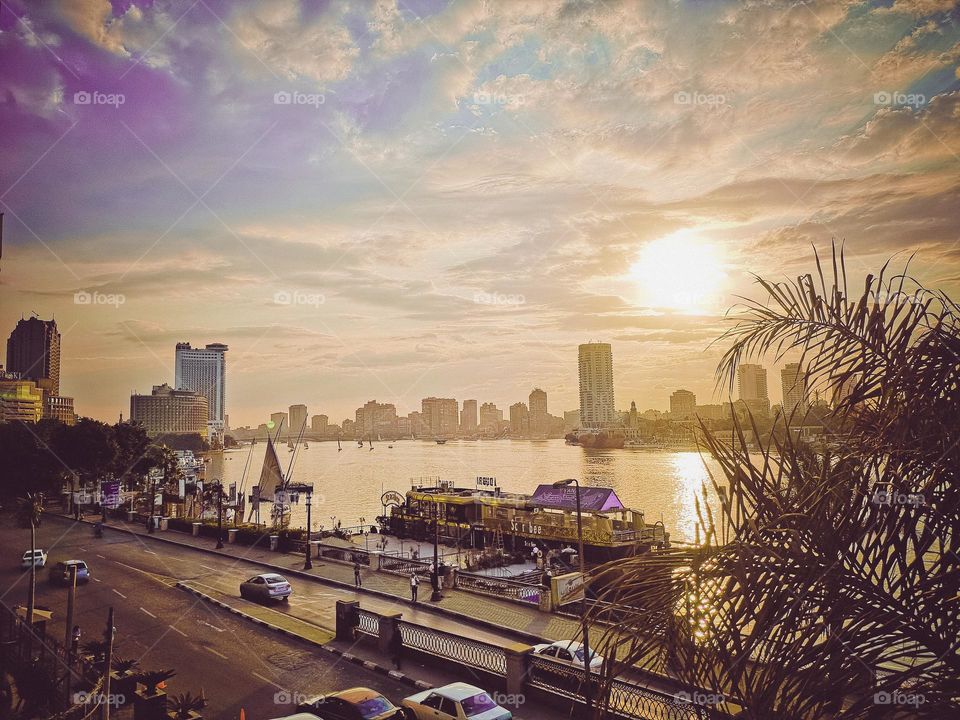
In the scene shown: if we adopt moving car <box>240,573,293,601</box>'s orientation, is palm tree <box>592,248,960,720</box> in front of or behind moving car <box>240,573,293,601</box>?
behind

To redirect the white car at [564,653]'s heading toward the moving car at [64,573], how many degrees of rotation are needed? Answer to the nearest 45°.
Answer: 0° — it already faces it

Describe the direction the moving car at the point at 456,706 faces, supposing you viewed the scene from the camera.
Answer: facing away from the viewer and to the left of the viewer

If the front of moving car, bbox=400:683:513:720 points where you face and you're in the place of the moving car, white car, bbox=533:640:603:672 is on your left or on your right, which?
on your right

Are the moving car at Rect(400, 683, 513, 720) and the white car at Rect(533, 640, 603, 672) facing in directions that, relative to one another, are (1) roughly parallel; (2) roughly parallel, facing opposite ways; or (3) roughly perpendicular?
roughly parallel

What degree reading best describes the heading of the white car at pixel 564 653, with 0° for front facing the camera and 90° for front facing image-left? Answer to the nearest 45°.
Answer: approximately 135°

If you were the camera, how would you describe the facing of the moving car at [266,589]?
facing away from the viewer and to the left of the viewer

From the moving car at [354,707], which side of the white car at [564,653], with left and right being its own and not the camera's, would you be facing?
left

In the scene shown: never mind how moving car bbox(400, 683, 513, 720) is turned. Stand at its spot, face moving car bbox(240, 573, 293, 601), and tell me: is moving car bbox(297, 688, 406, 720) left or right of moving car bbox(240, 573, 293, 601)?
left

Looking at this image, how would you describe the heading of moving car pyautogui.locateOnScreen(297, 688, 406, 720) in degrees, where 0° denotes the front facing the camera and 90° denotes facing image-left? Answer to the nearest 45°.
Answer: approximately 135°

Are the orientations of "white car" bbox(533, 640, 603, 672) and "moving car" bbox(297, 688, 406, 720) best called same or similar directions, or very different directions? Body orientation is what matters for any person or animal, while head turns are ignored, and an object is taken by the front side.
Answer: same or similar directions

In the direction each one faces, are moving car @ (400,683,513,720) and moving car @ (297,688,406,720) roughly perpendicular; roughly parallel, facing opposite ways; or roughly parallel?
roughly parallel

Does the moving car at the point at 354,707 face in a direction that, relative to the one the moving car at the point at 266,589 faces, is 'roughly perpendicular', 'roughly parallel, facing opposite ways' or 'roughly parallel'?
roughly parallel

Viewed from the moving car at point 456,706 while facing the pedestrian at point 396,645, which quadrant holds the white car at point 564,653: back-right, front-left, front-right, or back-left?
front-right
